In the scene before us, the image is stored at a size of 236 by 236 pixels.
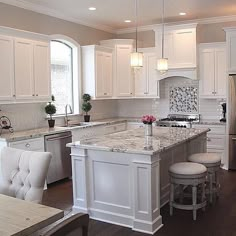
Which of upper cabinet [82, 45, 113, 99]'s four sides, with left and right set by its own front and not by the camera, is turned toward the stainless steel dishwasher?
right

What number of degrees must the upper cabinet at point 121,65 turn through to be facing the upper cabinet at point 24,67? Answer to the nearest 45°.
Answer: approximately 45° to its right

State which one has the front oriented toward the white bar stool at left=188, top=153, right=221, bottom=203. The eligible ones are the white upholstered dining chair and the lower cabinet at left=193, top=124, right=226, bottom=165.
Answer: the lower cabinet

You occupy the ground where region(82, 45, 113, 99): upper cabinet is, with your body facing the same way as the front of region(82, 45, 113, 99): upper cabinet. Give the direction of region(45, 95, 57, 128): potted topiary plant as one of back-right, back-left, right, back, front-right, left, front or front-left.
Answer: right

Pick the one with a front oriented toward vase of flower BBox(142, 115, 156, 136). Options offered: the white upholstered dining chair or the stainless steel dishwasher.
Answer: the stainless steel dishwasher

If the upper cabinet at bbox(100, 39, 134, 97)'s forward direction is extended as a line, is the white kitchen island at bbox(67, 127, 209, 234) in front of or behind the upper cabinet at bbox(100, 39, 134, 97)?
in front

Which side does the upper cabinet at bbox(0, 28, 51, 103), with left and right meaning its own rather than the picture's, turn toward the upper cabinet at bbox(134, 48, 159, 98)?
left

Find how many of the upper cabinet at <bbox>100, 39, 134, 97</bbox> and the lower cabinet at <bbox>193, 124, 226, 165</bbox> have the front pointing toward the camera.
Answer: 2

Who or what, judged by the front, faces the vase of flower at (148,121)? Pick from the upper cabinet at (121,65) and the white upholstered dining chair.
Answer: the upper cabinet

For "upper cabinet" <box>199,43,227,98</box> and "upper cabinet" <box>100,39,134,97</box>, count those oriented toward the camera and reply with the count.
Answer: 2

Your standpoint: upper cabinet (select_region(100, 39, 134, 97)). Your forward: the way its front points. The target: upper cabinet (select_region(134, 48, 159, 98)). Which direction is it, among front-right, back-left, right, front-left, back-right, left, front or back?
left

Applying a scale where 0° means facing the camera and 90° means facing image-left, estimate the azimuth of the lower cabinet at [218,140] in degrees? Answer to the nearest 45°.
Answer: approximately 0°

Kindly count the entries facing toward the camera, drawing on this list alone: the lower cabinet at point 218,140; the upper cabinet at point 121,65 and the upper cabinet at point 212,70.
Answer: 3

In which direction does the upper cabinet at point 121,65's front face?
toward the camera

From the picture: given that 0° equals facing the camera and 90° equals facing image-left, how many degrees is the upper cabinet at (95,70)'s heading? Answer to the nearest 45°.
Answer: approximately 315°

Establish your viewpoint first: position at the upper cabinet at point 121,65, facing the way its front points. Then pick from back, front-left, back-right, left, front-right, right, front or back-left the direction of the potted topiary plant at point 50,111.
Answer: front-right

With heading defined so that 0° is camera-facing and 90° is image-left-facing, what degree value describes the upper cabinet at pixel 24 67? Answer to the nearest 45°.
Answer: approximately 315°

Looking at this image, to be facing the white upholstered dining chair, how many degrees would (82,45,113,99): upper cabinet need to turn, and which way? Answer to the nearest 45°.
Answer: approximately 45° to its right
